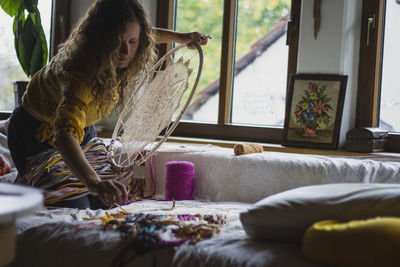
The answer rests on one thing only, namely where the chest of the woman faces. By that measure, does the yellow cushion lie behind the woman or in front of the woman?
in front

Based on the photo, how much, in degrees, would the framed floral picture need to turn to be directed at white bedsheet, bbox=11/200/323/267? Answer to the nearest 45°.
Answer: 0° — it already faces it

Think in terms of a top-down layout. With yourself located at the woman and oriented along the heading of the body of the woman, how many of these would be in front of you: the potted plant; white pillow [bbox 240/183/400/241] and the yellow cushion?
2

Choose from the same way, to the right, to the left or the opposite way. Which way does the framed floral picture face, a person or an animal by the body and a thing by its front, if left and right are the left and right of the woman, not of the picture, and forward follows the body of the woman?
to the right

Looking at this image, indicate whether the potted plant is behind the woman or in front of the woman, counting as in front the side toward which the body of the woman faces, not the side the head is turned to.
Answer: behind

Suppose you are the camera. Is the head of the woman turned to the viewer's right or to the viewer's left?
to the viewer's right

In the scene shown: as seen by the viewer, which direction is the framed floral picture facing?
toward the camera

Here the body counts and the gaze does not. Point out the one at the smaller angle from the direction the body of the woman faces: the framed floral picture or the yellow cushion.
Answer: the yellow cushion

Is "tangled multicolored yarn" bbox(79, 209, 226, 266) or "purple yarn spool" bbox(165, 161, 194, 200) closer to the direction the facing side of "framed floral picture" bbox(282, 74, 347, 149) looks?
the tangled multicolored yarn

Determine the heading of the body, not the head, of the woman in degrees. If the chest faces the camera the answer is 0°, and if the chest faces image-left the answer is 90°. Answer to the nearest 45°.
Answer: approximately 315°

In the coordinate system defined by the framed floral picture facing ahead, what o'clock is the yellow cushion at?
The yellow cushion is roughly at 12 o'clock from the framed floral picture.

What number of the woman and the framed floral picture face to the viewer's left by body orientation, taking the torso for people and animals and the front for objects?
0

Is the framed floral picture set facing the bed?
yes

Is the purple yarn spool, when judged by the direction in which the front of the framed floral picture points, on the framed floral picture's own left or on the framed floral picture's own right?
on the framed floral picture's own right
